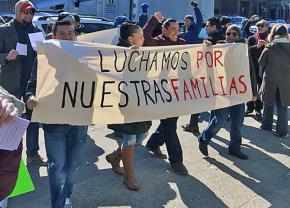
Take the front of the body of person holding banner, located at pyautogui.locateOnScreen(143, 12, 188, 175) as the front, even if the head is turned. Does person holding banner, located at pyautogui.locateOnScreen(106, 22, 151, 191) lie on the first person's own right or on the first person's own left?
on the first person's own right

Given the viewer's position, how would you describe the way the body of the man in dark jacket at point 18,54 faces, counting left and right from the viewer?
facing the viewer and to the right of the viewer

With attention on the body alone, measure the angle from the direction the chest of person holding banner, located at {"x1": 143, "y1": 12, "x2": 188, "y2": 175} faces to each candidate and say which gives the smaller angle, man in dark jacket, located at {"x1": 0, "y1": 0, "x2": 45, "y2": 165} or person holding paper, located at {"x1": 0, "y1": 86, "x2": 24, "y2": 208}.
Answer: the person holding paper

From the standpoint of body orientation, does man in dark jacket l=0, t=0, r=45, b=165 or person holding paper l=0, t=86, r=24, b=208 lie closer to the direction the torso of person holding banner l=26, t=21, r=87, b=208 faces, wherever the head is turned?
the person holding paper

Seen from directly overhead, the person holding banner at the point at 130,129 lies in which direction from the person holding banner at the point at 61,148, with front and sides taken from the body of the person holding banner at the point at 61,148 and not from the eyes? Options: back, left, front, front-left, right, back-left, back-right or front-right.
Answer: back-left

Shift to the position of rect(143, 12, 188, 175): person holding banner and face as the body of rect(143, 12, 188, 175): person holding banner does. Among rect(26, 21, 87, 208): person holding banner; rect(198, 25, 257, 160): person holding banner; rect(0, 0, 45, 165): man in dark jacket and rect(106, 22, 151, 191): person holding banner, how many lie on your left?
1

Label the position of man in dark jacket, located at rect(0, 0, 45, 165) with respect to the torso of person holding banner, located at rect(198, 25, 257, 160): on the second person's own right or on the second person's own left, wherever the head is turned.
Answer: on the second person's own right

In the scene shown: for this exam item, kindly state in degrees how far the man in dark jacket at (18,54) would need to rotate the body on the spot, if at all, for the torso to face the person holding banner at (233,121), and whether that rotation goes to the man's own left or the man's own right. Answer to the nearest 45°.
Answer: approximately 45° to the man's own left

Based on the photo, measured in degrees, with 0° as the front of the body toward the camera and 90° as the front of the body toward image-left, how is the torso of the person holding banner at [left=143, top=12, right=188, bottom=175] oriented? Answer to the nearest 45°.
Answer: approximately 315°

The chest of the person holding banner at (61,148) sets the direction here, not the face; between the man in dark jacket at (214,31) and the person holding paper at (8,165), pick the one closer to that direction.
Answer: the person holding paper

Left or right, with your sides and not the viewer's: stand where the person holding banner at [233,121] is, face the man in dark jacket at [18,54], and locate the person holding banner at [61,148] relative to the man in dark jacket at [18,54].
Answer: left

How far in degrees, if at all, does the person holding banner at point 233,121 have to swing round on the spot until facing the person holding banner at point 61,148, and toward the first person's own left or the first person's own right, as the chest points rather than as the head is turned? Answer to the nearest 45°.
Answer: approximately 90° to the first person's own right

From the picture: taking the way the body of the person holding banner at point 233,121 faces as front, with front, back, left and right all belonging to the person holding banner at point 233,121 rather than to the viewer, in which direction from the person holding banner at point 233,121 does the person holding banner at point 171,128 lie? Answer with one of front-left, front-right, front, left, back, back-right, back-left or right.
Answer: right

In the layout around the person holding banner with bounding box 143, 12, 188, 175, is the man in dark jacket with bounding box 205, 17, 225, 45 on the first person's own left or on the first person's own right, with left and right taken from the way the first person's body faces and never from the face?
on the first person's own left
